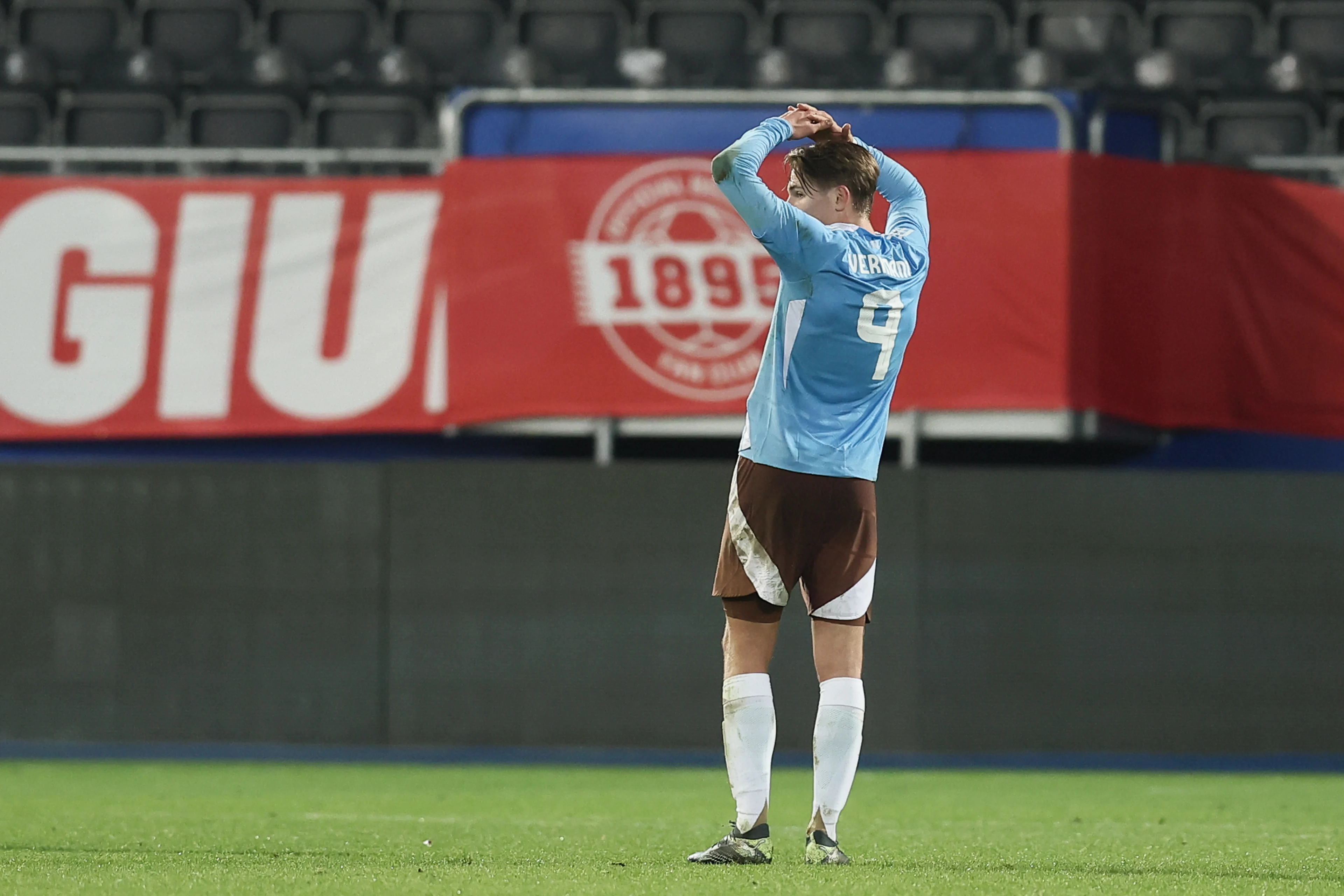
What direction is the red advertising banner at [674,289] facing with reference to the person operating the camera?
facing the viewer

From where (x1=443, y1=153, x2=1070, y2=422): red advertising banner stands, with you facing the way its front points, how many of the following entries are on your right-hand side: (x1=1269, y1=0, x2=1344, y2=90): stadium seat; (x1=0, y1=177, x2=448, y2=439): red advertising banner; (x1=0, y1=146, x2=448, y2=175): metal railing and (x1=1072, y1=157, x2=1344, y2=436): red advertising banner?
2

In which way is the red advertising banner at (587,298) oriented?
toward the camera

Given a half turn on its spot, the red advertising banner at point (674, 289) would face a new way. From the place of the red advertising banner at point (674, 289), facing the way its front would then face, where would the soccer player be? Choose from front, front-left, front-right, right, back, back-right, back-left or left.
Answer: back

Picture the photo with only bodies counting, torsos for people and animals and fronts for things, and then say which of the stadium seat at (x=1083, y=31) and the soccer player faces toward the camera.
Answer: the stadium seat

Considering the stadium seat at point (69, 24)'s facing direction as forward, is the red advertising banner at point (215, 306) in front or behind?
in front

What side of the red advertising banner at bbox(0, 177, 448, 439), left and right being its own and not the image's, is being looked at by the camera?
front

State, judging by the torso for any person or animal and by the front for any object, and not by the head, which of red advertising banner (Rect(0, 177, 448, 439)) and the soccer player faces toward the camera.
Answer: the red advertising banner

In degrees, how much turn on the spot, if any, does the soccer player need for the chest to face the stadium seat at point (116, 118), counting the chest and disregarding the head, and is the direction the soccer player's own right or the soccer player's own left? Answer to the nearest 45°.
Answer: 0° — they already face it

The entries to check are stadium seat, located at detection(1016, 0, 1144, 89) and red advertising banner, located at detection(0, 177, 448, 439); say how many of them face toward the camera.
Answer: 2

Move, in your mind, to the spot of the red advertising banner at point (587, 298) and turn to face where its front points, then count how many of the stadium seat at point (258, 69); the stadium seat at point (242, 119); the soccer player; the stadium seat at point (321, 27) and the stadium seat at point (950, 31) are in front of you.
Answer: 1

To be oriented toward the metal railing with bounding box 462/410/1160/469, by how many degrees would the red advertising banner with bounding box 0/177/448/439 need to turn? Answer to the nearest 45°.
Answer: approximately 90° to its left

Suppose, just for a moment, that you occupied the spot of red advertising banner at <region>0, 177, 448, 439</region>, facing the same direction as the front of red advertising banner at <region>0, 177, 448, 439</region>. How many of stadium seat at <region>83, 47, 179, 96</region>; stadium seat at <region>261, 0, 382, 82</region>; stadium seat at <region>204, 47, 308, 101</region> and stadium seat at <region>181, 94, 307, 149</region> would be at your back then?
4

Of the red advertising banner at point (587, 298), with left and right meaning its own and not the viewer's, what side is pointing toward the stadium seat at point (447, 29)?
back

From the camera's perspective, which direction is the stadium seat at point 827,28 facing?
toward the camera

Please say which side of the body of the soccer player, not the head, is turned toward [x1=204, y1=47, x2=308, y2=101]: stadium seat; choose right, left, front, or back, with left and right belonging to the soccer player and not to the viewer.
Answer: front

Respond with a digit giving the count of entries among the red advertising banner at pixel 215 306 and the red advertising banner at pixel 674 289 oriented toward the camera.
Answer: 2

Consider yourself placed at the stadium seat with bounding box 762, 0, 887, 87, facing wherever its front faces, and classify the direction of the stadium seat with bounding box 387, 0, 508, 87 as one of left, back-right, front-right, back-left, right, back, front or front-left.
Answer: right
